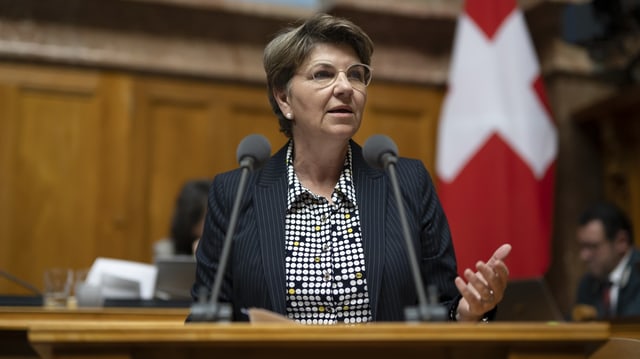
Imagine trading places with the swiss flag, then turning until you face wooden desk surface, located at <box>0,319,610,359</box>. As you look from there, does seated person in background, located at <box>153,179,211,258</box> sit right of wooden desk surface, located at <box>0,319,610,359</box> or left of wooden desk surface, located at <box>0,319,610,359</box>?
right

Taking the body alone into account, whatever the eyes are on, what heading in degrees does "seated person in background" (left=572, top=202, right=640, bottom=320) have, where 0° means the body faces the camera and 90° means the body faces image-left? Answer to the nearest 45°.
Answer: approximately 45°
